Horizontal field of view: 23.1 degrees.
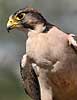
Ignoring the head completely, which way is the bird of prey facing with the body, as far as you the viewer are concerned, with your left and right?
facing the viewer and to the left of the viewer
